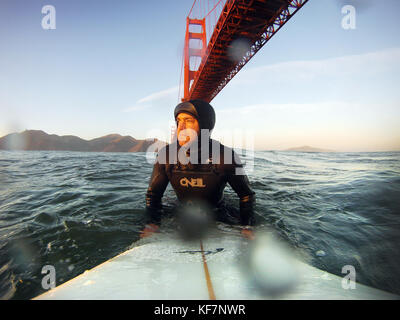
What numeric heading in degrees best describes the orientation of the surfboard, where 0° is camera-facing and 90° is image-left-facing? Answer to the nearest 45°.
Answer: approximately 0°

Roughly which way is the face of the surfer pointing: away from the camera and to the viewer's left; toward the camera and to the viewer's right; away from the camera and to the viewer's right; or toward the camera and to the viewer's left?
toward the camera and to the viewer's left
